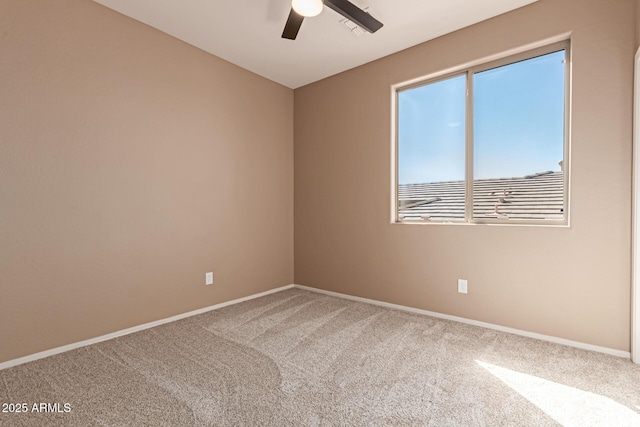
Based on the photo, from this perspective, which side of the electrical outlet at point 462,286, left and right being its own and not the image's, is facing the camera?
front
